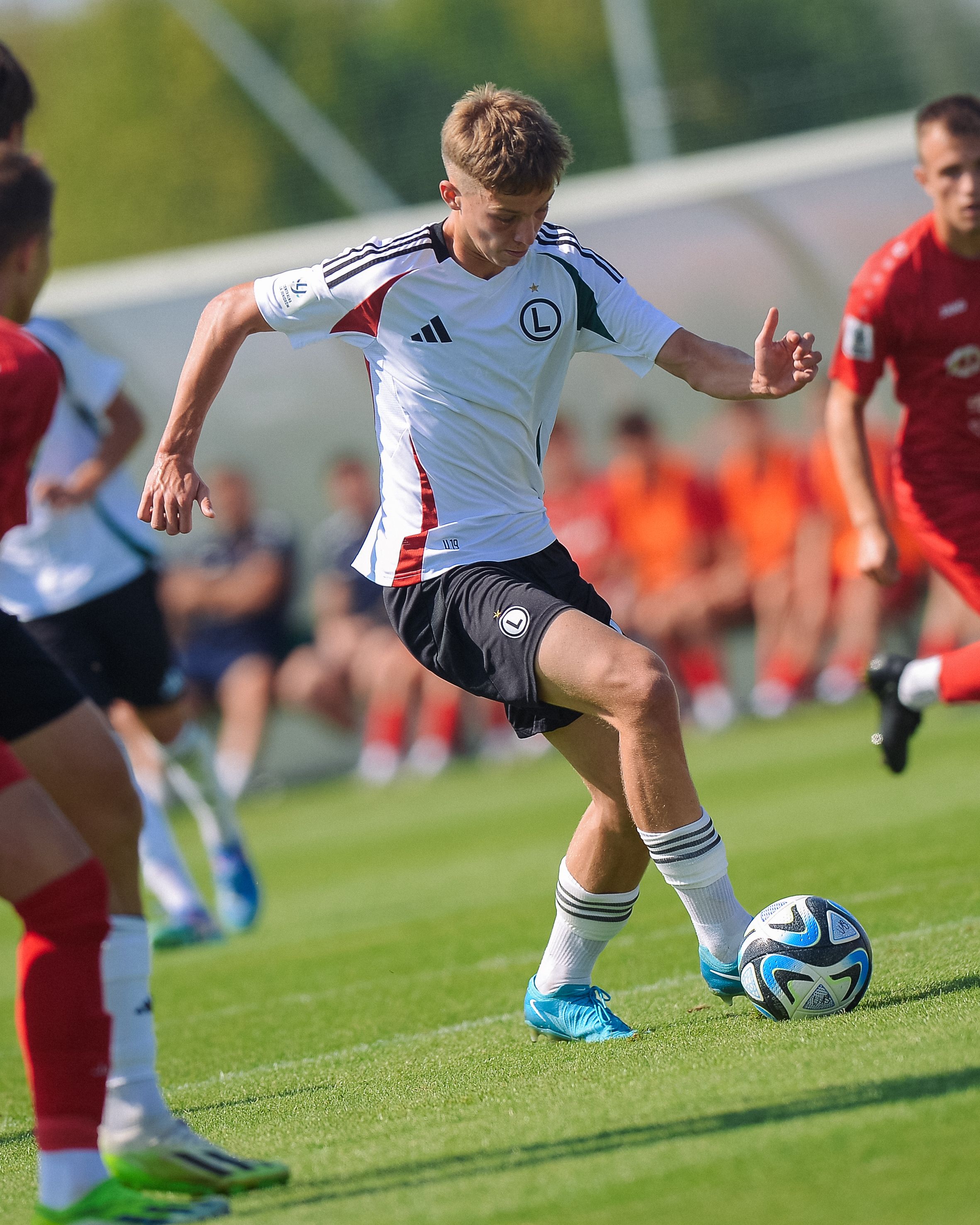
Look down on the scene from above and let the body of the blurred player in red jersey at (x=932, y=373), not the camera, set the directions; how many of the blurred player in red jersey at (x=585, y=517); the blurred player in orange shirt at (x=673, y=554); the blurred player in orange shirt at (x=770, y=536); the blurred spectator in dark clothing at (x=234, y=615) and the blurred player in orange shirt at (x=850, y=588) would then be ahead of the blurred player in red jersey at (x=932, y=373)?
0

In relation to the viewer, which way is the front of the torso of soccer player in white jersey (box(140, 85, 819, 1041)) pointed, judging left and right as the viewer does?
facing the viewer and to the right of the viewer

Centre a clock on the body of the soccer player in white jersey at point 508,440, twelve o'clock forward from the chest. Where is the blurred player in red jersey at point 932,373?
The blurred player in red jersey is roughly at 9 o'clock from the soccer player in white jersey.

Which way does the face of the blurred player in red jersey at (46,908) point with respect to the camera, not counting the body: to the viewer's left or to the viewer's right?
to the viewer's right

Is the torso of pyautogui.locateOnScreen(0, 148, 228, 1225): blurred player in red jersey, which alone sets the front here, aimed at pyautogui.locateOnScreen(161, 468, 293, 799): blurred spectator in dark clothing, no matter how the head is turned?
no

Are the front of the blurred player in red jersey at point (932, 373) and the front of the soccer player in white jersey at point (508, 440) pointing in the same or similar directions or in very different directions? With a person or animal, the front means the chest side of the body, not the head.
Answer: same or similar directions

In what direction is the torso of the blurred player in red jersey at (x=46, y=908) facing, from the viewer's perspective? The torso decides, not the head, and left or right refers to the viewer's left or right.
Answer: facing to the right of the viewer

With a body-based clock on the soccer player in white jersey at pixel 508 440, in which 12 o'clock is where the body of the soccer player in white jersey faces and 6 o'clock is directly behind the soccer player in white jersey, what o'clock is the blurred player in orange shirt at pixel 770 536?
The blurred player in orange shirt is roughly at 8 o'clock from the soccer player in white jersey.

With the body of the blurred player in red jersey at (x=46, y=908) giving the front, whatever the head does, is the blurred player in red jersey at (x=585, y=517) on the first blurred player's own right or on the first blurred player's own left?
on the first blurred player's own left

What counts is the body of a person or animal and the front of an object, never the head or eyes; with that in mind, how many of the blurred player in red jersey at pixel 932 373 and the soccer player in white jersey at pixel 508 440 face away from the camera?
0

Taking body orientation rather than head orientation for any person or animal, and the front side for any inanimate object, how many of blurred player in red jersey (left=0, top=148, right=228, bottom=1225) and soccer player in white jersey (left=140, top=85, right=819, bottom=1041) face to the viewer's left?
0

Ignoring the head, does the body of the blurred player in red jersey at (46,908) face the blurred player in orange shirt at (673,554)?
no

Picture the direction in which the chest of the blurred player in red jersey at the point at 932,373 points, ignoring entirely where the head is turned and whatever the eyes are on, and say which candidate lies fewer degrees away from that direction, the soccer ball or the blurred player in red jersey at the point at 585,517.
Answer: the soccer ball

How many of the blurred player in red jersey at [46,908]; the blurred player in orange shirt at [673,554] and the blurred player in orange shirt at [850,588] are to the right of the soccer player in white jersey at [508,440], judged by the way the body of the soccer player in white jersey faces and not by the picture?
1

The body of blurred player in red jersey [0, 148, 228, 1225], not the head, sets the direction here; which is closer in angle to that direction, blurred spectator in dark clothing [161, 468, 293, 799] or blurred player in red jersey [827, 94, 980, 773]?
the blurred player in red jersey
